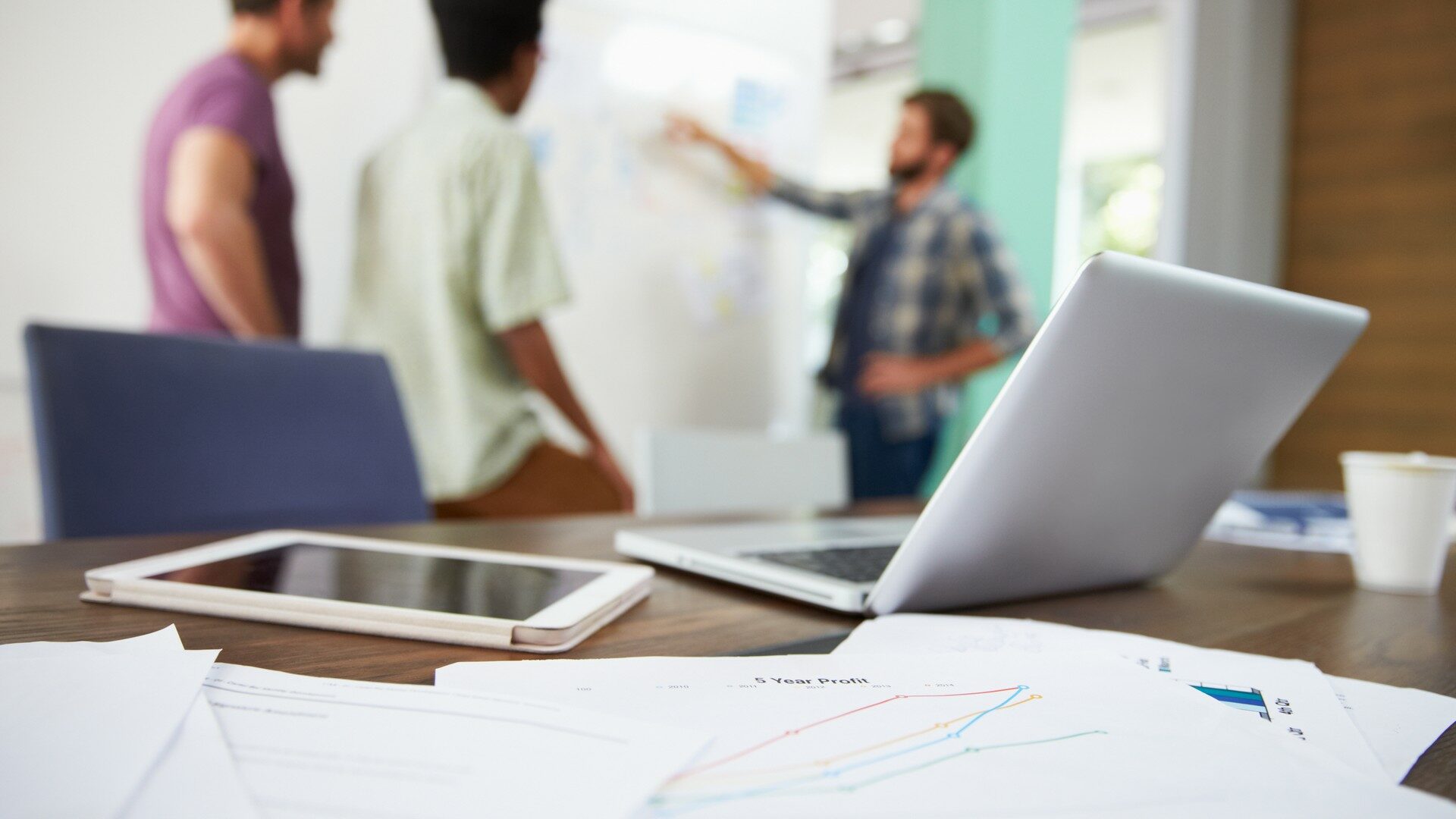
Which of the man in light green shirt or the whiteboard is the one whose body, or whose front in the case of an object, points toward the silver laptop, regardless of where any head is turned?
the whiteboard

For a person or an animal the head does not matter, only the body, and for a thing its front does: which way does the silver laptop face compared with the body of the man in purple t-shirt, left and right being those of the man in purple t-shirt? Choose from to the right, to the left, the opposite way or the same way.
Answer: to the left

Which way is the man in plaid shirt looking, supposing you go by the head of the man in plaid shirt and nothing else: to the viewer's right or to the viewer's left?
to the viewer's left

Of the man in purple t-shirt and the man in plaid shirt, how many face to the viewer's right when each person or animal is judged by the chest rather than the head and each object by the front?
1

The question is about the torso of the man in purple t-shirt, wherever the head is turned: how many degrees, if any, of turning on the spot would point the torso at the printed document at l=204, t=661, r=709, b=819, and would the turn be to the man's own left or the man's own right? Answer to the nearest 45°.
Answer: approximately 90° to the man's own right

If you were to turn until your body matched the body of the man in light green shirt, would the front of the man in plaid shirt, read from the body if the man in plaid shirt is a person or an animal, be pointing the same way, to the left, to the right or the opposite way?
the opposite way

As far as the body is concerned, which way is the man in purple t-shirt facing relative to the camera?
to the viewer's right

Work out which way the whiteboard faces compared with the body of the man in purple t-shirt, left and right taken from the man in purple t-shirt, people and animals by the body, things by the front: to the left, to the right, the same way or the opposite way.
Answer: to the right

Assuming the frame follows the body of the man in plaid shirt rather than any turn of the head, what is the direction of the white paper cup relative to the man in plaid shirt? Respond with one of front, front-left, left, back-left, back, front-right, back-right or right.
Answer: front-left

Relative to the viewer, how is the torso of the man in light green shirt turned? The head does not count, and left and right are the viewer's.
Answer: facing away from the viewer and to the right of the viewer

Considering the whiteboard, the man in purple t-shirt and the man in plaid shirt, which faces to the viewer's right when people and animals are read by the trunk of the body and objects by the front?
the man in purple t-shirt

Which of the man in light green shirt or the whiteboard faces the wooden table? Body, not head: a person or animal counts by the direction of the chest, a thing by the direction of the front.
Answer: the whiteboard

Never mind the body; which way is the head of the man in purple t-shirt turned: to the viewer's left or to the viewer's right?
to the viewer's right

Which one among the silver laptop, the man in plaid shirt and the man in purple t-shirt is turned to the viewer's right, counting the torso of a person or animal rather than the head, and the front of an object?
the man in purple t-shirt

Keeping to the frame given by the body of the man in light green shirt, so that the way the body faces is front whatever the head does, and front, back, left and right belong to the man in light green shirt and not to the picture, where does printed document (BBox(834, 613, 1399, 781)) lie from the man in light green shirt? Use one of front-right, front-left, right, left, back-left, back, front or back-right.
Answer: back-right
